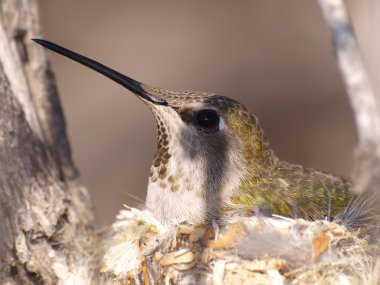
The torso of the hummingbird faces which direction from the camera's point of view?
to the viewer's left
